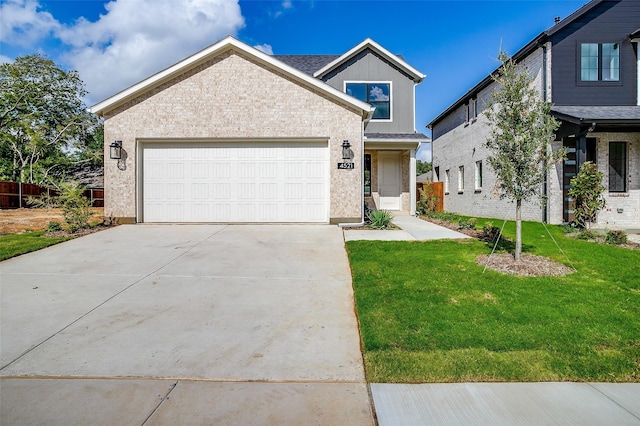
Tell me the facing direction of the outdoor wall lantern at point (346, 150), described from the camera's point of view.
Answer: facing the viewer

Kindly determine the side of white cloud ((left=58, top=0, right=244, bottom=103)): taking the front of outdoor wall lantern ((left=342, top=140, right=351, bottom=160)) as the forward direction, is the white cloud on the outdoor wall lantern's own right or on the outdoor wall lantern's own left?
on the outdoor wall lantern's own right

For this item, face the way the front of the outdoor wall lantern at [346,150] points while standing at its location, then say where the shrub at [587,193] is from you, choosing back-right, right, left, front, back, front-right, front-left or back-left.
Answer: left
